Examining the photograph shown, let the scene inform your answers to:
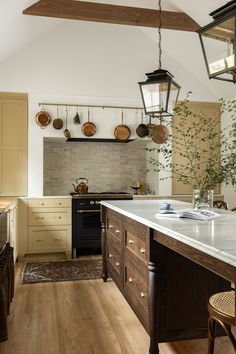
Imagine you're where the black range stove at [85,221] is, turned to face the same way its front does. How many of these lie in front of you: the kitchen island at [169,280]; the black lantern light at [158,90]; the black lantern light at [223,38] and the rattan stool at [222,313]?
4

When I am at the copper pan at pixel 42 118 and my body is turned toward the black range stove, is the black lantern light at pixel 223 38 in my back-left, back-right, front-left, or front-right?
front-right

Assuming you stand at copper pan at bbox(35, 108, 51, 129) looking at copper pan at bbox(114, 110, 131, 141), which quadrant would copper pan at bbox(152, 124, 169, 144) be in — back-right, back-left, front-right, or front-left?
front-right

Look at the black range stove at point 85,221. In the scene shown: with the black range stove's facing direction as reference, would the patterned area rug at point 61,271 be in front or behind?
in front

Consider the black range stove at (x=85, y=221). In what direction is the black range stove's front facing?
toward the camera

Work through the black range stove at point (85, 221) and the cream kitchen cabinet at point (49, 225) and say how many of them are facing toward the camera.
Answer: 2

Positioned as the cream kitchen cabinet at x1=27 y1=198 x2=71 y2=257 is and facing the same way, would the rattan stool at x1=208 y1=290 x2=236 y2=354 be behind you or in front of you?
in front

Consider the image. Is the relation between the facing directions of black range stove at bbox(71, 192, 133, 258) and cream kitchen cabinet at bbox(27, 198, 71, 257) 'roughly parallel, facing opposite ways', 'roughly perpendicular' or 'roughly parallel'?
roughly parallel

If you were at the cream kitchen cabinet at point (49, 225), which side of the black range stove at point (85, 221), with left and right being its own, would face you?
right

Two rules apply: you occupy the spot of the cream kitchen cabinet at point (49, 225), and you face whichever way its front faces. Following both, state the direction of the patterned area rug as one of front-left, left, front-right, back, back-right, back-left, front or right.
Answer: front

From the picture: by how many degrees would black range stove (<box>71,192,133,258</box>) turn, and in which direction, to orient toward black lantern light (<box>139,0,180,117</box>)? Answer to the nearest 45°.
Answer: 0° — it already faces it
